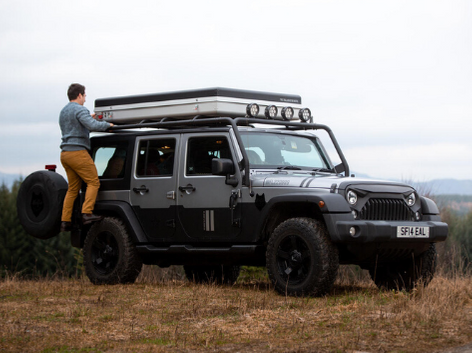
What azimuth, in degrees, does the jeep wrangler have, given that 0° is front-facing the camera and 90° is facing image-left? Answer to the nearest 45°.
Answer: approximately 315°

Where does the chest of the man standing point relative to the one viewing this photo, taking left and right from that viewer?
facing away from the viewer and to the right of the viewer
